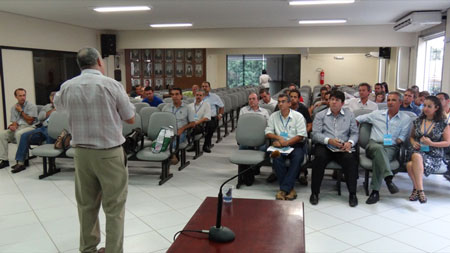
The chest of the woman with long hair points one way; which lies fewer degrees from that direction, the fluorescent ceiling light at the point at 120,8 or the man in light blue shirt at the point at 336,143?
the man in light blue shirt

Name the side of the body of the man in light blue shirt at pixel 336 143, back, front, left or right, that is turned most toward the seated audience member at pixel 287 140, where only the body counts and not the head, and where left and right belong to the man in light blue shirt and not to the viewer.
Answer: right

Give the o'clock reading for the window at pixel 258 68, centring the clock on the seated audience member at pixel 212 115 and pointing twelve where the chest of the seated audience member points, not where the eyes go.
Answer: The window is roughly at 5 o'clock from the seated audience member.

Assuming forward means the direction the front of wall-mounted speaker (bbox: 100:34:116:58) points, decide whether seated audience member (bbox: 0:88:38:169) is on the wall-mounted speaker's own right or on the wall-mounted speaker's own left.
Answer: on the wall-mounted speaker's own right

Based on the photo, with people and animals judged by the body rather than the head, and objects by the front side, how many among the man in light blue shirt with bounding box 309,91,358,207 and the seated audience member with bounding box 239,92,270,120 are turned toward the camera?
2

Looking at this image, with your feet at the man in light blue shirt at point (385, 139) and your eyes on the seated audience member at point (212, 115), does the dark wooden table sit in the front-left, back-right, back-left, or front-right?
back-left

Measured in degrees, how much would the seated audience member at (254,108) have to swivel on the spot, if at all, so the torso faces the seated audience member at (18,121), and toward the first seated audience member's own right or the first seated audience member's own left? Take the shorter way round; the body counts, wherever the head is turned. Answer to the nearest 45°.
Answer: approximately 90° to the first seated audience member's own right

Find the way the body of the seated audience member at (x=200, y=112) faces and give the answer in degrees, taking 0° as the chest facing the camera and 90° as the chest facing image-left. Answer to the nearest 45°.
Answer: approximately 45°

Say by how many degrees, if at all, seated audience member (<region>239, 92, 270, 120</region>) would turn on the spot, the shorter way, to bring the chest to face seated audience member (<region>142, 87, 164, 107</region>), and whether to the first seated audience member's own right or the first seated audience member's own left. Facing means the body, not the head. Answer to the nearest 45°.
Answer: approximately 135° to the first seated audience member's own right

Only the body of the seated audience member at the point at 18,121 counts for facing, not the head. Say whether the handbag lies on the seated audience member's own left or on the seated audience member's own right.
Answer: on the seated audience member's own left

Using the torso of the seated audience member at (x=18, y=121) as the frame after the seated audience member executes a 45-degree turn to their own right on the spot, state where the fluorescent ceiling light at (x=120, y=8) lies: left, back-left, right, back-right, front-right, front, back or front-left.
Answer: back-right

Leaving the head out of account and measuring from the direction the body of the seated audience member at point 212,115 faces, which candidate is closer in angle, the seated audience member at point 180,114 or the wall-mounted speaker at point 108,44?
the seated audience member

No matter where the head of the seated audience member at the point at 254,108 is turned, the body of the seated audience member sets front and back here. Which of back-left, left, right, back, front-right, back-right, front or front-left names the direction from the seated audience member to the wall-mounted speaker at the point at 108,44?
back-right

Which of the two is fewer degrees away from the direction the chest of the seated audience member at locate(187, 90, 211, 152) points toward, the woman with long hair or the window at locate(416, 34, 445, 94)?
the woman with long hair

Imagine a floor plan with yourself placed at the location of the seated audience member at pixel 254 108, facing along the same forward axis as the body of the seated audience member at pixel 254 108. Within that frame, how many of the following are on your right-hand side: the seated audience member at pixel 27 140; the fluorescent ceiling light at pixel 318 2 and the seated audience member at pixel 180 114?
2

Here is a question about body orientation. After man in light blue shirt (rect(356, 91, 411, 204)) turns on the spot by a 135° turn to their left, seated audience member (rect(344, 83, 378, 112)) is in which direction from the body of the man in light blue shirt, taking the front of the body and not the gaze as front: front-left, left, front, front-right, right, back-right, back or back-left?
left

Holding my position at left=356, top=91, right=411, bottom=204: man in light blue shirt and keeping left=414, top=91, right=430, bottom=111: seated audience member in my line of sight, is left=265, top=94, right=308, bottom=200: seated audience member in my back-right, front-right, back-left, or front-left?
back-left

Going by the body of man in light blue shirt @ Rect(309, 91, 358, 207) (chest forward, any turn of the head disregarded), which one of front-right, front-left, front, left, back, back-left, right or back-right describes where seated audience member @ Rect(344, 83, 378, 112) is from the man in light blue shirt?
back
